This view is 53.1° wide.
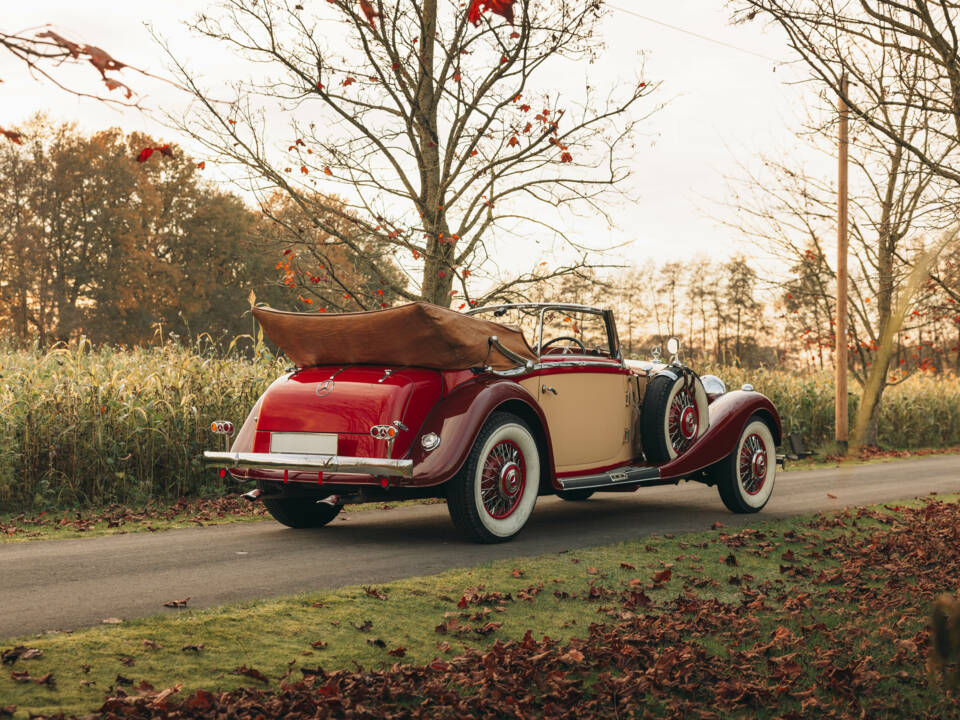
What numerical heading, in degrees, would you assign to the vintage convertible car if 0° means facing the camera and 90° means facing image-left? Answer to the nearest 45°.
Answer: approximately 225°

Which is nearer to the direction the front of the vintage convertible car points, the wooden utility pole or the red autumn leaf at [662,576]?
the wooden utility pole

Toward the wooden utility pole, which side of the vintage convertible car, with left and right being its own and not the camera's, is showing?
front

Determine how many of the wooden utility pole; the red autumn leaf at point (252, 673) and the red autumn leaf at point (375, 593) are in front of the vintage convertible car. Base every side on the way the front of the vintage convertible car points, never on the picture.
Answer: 1

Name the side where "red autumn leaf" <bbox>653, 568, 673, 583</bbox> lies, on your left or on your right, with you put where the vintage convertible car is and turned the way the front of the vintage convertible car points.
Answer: on your right

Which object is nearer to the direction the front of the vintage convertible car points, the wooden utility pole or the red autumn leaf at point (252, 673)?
the wooden utility pole

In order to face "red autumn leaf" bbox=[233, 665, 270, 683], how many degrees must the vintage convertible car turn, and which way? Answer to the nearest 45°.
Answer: approximately 135° to its right

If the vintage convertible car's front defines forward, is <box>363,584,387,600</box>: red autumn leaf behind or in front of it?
behind

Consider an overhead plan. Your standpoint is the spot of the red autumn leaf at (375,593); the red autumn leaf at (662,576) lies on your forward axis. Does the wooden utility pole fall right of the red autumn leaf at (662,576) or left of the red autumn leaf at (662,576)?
left

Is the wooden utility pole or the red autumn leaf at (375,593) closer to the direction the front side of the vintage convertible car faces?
the wooden utility pole
